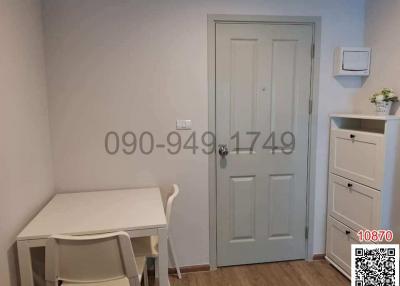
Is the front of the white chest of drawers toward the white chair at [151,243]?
yes

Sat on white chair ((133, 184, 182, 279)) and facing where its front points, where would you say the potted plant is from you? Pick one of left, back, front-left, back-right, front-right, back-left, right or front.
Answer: back

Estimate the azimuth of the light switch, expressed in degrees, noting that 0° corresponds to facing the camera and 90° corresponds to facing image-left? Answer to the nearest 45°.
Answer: approximately 0°

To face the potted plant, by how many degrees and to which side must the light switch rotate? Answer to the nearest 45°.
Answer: approximately 90° to its left

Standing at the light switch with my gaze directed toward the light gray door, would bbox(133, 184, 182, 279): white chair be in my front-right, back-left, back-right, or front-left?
back-right

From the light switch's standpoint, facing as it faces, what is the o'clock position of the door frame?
The door frame is roughly at 9 o'clock from the light switch.

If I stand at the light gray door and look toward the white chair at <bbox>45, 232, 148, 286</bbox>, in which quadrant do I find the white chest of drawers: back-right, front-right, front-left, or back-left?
back-left

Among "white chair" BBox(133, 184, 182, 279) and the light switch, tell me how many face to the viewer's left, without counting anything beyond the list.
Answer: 1

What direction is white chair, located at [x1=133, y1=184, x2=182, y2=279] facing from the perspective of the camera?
to the viewer's left

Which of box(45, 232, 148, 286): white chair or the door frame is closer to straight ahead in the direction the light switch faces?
the white chair
